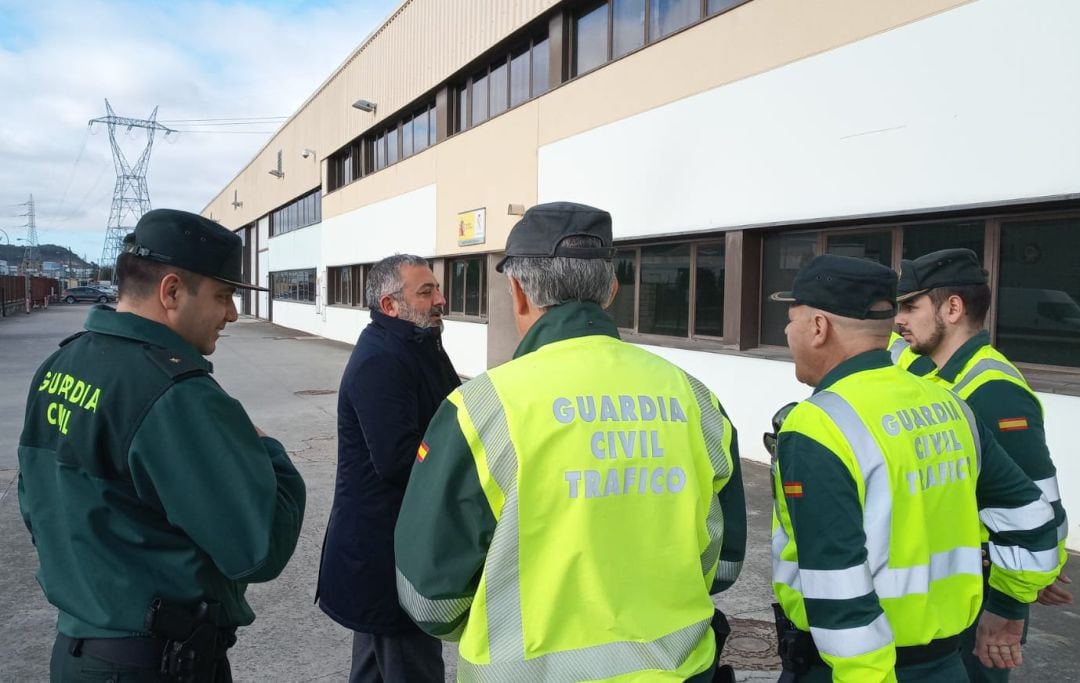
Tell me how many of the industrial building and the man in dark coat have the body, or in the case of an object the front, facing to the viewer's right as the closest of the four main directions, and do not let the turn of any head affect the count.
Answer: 1

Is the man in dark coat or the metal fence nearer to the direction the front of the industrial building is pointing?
the man in dark coat

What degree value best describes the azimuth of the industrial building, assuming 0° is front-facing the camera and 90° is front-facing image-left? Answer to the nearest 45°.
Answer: approximately 45°

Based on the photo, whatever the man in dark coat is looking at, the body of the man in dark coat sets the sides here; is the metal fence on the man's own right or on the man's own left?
on the man's own left

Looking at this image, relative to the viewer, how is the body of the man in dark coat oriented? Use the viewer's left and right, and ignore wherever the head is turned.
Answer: facing to the right of the viewer

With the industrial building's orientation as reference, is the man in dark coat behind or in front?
in front

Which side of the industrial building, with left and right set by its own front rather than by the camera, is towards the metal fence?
right
